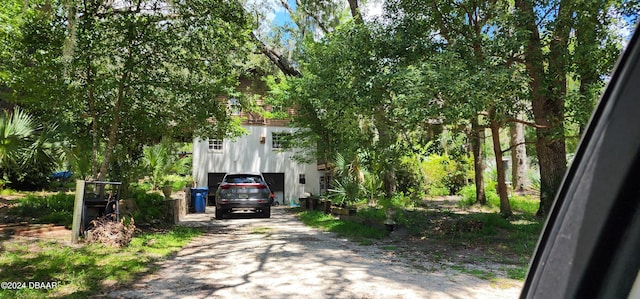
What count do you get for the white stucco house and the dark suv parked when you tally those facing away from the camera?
1

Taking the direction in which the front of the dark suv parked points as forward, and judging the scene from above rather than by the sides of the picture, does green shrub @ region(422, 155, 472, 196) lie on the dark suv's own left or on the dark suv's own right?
on the dark suv's own right

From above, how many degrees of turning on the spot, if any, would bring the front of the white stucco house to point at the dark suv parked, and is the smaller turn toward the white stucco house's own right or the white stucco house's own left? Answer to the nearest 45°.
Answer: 0° — it already faces it

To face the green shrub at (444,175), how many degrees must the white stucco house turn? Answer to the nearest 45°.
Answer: approximately 45° to its left

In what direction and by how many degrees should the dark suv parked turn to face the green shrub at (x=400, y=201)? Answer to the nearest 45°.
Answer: approximately 90° to its right

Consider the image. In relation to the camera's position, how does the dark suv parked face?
facing away from the viewer

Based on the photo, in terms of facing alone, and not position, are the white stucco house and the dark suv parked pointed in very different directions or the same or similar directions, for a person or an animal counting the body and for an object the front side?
very different directions

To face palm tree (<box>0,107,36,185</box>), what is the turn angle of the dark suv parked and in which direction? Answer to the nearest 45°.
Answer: approximately 135° to its left

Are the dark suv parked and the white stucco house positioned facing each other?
yes
